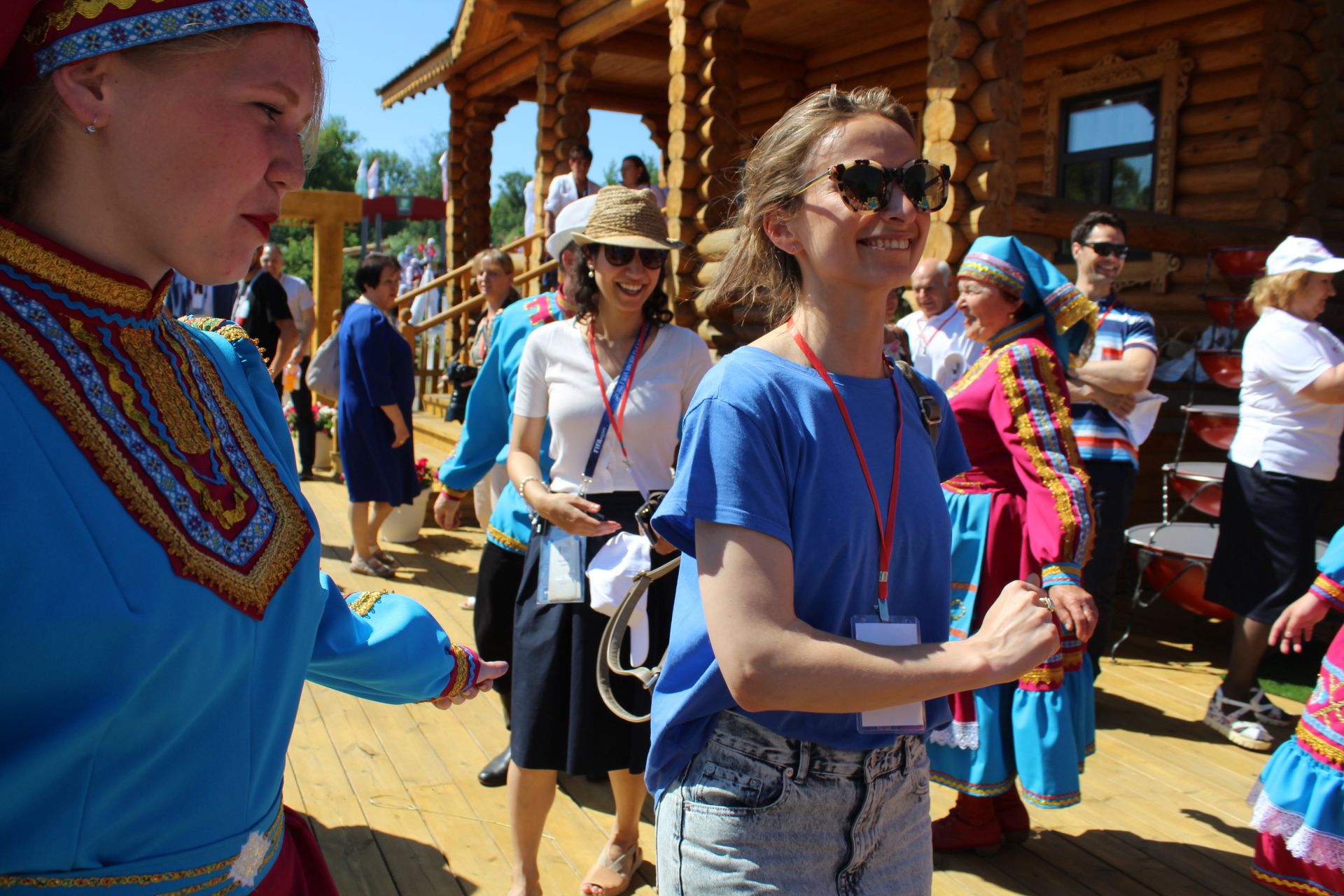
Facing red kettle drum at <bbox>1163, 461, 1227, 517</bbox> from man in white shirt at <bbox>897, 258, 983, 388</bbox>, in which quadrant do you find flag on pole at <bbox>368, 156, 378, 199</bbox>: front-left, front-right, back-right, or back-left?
back-left

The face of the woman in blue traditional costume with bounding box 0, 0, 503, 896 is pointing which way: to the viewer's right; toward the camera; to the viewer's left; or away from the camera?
to the viewer's right

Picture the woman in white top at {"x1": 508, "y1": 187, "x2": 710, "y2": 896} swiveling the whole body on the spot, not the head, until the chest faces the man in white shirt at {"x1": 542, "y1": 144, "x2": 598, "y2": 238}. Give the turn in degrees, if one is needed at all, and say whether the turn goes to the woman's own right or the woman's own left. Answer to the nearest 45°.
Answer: approximately 180°

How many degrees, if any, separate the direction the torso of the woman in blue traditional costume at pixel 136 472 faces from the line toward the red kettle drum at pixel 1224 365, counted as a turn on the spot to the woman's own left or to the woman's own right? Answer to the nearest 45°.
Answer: approximately 90° to the woman's own left

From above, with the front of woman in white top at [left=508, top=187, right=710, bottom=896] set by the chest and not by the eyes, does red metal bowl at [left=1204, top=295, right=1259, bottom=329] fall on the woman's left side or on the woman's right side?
on the woman's left side
